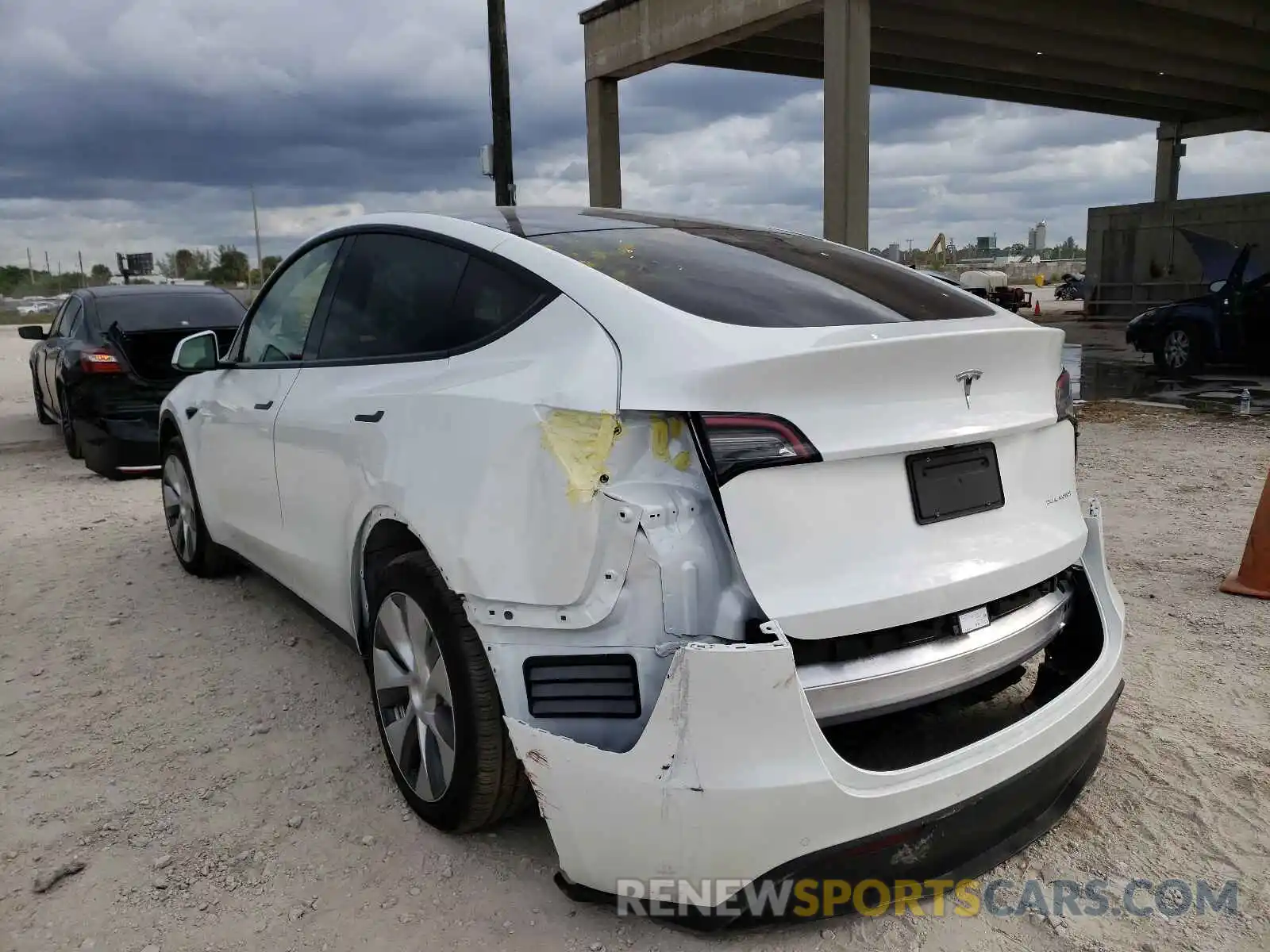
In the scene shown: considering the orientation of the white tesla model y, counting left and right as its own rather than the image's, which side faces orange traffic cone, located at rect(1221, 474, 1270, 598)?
right

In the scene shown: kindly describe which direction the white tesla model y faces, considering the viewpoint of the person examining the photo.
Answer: facing away from the viewer and to the left of the viewer

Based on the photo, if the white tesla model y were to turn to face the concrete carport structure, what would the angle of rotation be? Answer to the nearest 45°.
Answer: approximately 45° to its right

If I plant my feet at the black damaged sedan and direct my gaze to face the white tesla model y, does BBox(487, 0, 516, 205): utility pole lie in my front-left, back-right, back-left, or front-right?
back-left

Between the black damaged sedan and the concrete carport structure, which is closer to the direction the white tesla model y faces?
the black damaged sedan

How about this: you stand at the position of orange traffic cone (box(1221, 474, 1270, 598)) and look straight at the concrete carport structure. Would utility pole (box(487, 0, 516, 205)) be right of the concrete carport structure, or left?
left

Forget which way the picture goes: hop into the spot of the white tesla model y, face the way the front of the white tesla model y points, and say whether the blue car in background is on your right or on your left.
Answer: on your right

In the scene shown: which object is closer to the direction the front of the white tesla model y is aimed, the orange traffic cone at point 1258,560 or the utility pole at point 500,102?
the utility pole

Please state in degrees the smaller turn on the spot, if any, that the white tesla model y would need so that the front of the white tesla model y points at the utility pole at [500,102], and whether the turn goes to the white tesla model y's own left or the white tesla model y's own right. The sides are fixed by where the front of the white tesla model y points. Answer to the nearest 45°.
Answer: approximately 45° to the white tesla model y's own right
